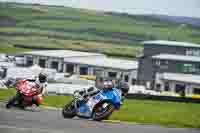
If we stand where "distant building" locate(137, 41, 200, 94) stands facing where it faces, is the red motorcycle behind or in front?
in front

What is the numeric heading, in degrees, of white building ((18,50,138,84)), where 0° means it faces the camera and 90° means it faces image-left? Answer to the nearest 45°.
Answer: approximately 45°

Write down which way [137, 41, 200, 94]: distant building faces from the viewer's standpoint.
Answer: facing the viewer and to the left of the viewer

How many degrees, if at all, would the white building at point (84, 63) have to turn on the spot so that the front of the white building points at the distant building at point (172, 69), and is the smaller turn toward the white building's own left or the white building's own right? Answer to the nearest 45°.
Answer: approximately 135° to the white building's own left

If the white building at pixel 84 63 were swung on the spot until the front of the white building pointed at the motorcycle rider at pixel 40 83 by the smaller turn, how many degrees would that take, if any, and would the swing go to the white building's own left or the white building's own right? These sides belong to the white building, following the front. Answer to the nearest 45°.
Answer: approximately 45° to the white building's own right

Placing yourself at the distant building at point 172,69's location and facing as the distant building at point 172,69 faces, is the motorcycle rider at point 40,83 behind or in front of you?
in front

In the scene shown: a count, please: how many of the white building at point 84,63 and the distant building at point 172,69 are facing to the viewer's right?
0

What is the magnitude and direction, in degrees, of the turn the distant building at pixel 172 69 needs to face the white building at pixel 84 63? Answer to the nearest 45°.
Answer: approximately 45° to its right
